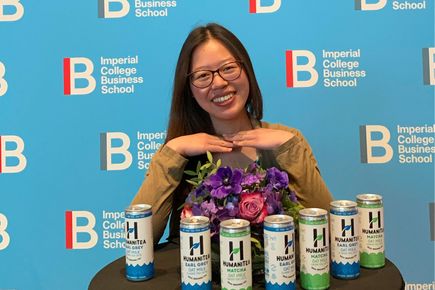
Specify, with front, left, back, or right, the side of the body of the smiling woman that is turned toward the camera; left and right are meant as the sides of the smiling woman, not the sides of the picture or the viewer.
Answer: front

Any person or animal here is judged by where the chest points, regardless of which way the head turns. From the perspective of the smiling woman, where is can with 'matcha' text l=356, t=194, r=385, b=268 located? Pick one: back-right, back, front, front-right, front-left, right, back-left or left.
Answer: front-left

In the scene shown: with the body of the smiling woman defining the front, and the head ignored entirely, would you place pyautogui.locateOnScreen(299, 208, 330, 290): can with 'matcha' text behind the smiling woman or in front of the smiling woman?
in front

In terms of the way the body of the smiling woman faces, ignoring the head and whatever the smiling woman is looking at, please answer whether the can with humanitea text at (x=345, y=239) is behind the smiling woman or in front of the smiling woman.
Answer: in front

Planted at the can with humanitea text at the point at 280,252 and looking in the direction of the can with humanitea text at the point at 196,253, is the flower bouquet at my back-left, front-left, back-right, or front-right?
front-right

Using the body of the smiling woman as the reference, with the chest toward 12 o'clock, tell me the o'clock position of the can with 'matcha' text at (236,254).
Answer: The can with 'matcha' text is roughly at 12 o'clock from the smiling woman.
